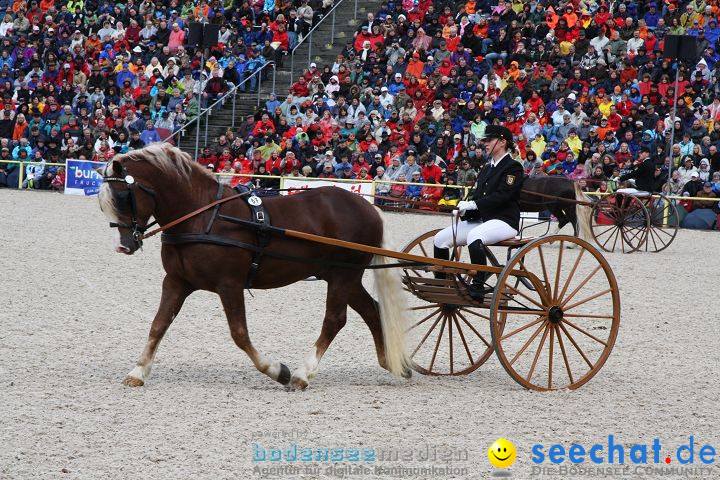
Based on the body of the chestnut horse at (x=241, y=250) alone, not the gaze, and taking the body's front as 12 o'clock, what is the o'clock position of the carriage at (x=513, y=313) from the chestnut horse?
The carriage is roughly at 6 o'clock from the chestnut horse.

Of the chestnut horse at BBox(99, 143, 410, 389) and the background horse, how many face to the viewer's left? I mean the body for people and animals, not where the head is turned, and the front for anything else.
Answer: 2

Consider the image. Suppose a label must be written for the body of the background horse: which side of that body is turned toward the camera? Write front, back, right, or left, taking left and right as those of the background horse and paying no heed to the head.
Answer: left

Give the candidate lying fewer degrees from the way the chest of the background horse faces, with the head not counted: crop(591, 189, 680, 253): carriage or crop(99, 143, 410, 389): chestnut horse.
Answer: the chestnut horse

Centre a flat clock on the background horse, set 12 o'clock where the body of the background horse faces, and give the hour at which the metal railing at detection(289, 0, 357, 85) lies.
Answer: The metal railing is roughly at 2 o'clock from the background horse.

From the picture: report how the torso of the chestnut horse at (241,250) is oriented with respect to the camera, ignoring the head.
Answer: to the viewer's left

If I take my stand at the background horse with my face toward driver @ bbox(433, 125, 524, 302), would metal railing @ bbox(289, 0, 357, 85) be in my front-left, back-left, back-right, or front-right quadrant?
back-right

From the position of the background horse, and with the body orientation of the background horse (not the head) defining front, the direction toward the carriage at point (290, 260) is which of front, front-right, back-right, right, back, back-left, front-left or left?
left

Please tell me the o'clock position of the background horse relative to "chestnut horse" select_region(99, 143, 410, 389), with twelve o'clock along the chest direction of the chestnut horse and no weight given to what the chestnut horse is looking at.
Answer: The background horse is roughly at 4 o'clock from the chestnut horse.
